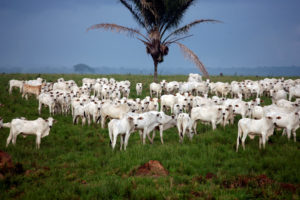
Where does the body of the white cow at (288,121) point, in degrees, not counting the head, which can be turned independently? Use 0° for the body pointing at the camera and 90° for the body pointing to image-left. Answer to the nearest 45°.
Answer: approximately 90°

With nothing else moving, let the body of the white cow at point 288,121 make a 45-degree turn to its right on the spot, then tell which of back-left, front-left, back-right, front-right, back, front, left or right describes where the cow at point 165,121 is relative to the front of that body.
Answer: front-left

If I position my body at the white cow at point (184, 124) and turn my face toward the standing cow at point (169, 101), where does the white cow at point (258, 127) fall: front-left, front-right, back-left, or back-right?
back-right

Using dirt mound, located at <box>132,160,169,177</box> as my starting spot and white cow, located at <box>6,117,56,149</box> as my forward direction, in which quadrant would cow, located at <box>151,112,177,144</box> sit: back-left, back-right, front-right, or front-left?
front-right
